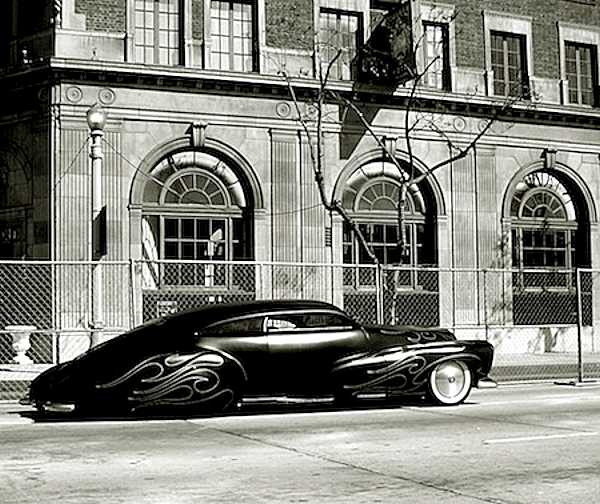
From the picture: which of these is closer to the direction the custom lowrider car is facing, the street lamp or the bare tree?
the bare tree

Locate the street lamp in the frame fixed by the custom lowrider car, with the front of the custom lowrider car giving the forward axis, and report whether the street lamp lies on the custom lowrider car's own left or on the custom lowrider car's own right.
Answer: on the custom lowrider car's own left

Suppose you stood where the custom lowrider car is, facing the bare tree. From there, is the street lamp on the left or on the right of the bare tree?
left

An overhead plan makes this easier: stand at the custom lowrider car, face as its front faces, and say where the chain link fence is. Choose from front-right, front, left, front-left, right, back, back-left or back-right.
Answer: left

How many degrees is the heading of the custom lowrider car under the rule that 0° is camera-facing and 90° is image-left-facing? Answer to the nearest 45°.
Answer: approximately 270°

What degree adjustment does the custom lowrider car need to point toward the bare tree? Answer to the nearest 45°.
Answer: approximately 90° to its left
